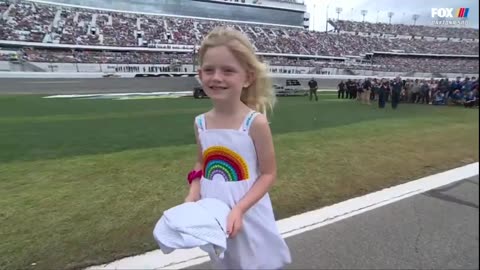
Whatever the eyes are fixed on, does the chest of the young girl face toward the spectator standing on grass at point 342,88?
no

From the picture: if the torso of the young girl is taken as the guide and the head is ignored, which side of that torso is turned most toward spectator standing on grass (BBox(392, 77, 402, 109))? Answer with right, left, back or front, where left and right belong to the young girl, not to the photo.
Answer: back

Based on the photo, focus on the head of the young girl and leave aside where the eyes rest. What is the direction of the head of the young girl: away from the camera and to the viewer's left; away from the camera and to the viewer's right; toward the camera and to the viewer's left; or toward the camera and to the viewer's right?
toward the camera and to the viewer's left

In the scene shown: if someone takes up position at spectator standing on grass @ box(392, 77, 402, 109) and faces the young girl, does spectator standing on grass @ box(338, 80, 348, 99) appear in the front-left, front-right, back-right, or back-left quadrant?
back-right

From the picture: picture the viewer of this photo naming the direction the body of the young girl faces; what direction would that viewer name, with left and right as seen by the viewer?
facing the viewer and to the left of the viewer
